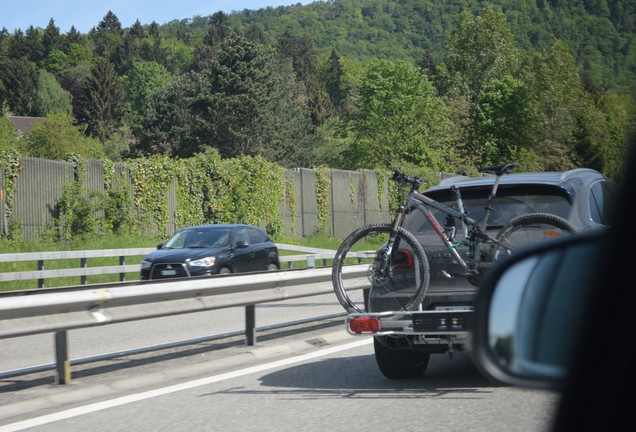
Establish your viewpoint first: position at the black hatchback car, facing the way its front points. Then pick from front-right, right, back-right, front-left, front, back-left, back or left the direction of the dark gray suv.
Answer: front-left

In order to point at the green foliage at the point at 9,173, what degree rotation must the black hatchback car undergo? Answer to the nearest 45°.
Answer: approximately 90° to its right

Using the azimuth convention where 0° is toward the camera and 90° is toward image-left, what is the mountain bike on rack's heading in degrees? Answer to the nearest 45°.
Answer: approximately 90°

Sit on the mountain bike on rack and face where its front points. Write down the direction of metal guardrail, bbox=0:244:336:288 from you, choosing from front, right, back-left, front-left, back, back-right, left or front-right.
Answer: front-right

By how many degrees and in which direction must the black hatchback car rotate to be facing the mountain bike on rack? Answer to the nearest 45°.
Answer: approximately 45° to its left

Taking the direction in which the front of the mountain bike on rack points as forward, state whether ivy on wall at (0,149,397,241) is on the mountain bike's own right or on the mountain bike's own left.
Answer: on the mountain bike's own right

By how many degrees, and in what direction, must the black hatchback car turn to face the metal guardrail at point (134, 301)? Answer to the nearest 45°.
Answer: approximately 45° to its left

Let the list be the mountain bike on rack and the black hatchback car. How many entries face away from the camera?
0

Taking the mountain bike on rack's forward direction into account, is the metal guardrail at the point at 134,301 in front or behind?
in front

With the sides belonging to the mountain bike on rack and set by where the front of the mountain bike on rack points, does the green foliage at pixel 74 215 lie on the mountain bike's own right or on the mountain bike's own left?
on the mountain bike's own right

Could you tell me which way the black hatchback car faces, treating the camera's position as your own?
facing the viewer and to the left of the viewer

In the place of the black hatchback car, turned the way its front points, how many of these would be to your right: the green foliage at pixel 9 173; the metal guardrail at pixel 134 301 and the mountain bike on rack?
1
